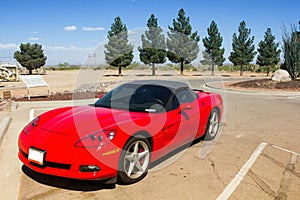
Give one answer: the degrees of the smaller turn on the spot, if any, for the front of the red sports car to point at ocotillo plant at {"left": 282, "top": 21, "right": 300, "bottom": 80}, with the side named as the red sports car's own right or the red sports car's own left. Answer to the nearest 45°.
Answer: approximately 180°

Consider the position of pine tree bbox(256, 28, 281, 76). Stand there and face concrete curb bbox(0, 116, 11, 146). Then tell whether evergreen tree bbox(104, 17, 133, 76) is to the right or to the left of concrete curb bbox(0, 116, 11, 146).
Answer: right

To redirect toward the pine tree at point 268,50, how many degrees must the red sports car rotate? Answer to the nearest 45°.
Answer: approximately 180°

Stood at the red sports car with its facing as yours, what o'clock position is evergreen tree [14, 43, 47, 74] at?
The evergreen tree is roughly at 4 o'clock from the red sports car.

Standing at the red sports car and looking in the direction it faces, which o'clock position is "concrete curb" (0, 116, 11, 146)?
The concrete curb is roughly at 3 o'clock from the red sports car.

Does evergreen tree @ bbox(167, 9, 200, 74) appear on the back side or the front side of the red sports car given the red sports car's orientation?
on the back side

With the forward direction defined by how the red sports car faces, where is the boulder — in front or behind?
behind

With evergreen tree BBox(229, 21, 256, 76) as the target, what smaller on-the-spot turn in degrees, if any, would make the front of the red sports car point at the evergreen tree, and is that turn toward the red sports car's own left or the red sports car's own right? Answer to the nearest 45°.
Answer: approximately 180°

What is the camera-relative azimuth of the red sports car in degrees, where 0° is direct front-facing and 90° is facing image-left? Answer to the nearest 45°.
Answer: approximately 45°

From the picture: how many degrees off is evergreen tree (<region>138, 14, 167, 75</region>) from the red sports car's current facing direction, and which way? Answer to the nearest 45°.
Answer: approximately 135° to its right
